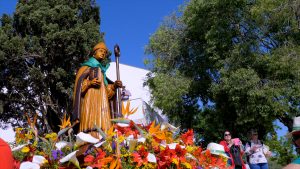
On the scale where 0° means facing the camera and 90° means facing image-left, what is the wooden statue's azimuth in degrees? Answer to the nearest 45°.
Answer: approximately 315°

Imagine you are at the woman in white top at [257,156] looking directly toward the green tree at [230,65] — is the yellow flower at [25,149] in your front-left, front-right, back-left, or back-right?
back-left

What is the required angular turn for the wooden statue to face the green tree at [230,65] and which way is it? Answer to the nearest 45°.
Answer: approximately 90° to its left

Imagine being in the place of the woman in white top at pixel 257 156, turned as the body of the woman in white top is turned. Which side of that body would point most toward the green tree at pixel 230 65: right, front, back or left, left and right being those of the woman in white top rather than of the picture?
back

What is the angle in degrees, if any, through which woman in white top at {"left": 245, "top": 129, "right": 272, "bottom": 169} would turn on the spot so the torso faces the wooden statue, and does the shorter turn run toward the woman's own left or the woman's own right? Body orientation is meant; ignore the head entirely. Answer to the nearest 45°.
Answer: approximately 45° to the woman's own right

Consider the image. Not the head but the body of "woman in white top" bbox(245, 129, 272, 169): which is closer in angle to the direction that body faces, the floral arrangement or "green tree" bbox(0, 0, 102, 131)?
the floral arrangement
